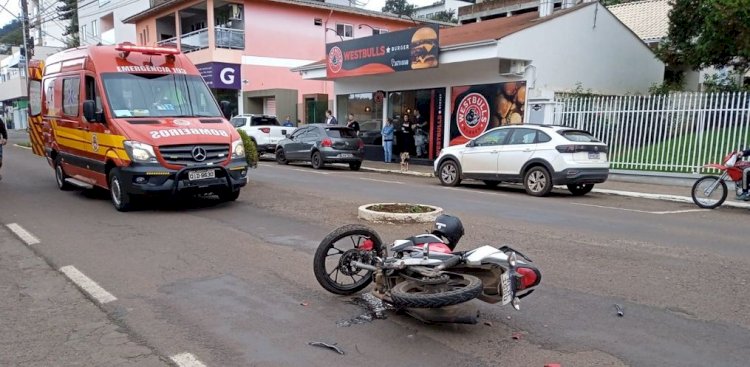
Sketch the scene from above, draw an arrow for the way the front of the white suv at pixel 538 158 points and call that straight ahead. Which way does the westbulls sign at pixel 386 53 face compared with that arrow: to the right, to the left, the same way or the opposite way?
to the left

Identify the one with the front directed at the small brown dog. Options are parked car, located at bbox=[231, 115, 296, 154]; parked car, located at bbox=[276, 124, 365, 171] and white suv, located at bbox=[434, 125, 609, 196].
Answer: the white suv

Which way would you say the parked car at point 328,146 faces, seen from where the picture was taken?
facing away from the viewer and to the left of the viewer

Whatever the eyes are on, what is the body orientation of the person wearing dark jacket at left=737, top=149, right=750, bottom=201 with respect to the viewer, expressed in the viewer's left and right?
facing to the left of the viewer

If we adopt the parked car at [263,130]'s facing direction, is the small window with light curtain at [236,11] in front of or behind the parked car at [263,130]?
in front

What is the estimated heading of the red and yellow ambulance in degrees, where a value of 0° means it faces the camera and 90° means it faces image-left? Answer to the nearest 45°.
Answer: approximately 315°

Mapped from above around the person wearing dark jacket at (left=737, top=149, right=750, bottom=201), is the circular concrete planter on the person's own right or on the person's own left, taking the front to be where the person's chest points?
on the person's own left

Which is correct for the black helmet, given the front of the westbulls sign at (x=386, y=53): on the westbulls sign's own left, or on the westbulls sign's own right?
on the westbulls sign's own left

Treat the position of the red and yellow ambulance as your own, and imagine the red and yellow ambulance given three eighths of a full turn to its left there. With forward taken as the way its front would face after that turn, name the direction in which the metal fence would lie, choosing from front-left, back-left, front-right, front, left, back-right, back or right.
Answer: right

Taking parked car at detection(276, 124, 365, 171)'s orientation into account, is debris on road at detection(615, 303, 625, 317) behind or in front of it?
behind

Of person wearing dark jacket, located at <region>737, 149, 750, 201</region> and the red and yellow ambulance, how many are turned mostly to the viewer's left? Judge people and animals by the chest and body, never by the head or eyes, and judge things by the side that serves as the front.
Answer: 1
